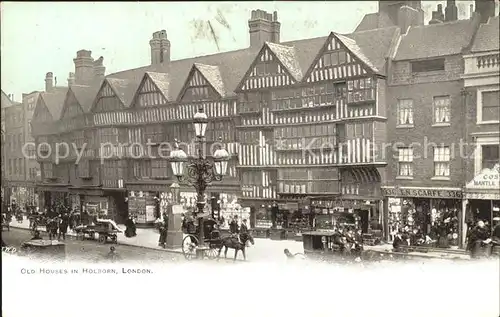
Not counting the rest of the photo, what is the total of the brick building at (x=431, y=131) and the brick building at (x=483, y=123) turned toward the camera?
2

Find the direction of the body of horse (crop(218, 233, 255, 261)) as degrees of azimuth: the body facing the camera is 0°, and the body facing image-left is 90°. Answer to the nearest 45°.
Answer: approximately 270°

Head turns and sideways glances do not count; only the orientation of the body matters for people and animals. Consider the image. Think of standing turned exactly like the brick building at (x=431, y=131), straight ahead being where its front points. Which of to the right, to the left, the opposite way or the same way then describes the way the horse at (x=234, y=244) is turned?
to the left

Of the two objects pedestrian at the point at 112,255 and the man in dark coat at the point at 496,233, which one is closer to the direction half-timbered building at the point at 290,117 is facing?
the pedestrian

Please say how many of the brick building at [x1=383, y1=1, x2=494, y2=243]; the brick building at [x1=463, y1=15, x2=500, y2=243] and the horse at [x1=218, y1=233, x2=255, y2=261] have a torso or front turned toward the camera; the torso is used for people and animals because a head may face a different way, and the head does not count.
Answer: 2

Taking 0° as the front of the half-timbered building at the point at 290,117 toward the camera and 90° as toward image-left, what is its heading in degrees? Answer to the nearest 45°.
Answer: approximately 45°

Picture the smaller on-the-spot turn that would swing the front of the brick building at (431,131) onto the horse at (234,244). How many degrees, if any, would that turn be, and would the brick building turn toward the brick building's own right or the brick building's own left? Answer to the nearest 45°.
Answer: approximately 90° to the brick building's own right
